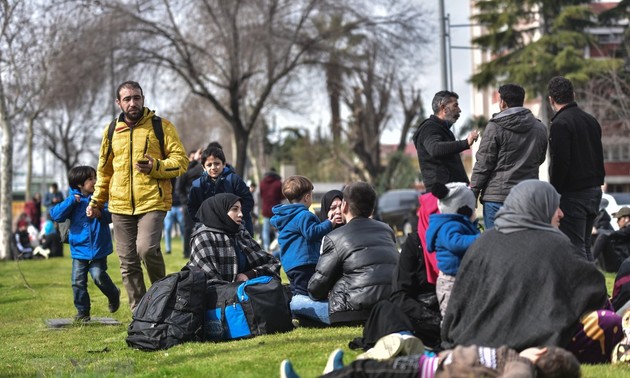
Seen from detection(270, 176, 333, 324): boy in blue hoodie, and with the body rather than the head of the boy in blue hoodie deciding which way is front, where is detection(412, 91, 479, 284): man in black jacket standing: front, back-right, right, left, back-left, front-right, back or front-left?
front-right

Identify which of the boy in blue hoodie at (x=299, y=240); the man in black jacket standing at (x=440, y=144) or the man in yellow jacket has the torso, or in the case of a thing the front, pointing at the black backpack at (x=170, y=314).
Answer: the man in yellow jacket

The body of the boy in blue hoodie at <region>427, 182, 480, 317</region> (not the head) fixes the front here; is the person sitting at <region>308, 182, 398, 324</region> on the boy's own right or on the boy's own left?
on the boy's own left

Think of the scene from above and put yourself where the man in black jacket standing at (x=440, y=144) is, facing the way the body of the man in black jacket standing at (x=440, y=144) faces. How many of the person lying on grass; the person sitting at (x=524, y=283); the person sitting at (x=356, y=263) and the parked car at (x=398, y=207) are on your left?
1

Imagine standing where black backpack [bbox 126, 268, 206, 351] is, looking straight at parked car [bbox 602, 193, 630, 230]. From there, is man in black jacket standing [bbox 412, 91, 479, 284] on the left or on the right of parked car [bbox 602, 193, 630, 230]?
right

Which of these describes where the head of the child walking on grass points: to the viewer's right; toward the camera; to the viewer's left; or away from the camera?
to the viewer's right

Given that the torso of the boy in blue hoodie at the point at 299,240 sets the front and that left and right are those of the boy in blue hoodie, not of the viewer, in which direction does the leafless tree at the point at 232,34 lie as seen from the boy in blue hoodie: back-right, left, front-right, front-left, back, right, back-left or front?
front-left

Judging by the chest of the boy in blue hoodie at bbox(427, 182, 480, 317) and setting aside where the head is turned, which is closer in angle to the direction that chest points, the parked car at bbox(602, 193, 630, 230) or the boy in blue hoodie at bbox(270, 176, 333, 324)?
the parked car

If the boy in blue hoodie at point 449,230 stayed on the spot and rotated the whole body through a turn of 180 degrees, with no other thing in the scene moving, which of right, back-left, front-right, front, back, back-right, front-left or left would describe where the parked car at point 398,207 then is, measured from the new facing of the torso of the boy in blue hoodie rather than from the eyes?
back-right

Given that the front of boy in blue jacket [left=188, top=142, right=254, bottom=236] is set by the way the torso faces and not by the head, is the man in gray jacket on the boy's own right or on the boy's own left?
on the boy's own left

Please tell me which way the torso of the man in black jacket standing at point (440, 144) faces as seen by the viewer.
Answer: to the viewer's right

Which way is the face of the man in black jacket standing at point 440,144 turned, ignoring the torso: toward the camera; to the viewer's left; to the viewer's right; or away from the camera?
to the viewer's right
